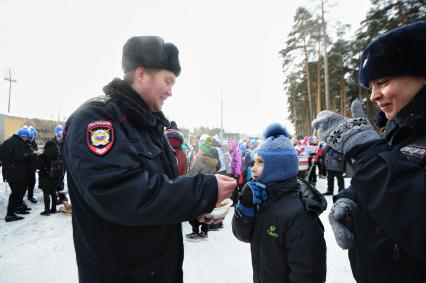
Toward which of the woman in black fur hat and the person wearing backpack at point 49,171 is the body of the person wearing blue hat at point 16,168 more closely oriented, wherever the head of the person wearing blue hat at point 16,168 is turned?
the person wearing backpack

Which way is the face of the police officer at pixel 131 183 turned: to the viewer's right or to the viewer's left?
to the viewer's right

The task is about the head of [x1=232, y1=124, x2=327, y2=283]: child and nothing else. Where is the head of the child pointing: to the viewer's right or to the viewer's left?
to the viewer's left

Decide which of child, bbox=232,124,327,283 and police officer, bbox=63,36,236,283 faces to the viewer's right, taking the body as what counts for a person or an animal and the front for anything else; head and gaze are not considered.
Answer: the police officer

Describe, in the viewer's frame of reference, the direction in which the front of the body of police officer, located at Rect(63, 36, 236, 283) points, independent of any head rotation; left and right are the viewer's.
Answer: facing to the right of the viewer

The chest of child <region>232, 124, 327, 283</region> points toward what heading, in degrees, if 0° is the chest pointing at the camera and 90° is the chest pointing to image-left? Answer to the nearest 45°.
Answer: approximately 45°

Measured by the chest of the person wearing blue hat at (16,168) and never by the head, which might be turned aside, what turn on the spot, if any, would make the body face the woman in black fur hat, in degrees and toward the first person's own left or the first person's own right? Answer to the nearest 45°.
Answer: approximately 90° to the first person's own right

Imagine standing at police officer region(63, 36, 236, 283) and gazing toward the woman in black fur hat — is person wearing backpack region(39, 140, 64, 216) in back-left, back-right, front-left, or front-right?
back-left

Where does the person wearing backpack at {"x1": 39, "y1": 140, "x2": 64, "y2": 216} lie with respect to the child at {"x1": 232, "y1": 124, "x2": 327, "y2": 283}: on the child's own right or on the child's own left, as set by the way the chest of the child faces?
on the child's own right

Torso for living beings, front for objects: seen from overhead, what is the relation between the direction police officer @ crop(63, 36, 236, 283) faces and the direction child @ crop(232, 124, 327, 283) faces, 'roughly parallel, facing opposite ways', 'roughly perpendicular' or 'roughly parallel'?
roughly parallel, facing opposite ways
